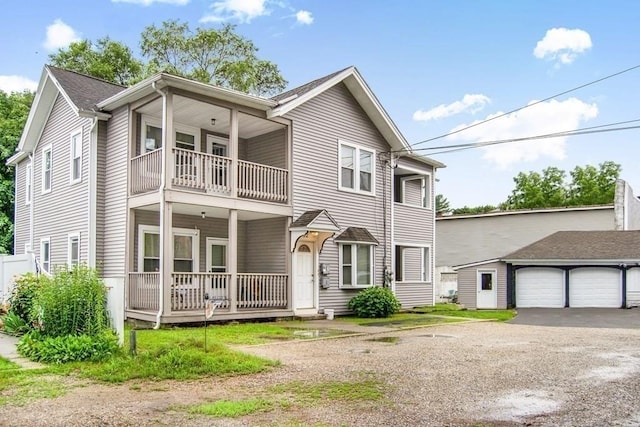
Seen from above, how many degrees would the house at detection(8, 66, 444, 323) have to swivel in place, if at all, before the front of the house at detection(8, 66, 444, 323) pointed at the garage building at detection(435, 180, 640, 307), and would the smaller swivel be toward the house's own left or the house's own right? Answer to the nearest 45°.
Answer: approximately 90° to the house's own left

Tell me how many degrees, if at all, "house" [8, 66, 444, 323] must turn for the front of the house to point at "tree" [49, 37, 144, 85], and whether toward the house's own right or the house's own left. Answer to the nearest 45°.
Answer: approximately 135° to the house's own left

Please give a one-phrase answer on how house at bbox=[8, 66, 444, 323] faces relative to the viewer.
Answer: facing the viewer and to the right of the viewer

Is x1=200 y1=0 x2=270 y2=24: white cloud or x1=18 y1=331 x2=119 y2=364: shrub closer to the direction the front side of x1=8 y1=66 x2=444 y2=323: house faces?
the shrub

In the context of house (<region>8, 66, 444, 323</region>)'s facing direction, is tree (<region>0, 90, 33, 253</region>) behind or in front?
behind

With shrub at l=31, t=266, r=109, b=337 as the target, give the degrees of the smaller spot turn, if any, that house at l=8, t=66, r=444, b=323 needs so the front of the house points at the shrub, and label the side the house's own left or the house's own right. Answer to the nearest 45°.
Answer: approximately 45° to the house's own right

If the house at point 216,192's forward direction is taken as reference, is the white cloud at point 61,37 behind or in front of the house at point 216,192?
behind
